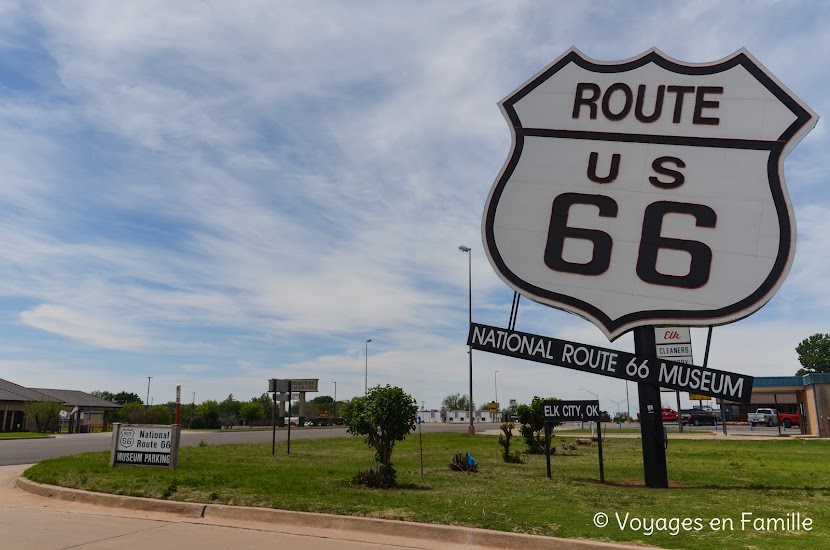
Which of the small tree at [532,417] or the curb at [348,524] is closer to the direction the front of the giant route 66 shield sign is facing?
the curb

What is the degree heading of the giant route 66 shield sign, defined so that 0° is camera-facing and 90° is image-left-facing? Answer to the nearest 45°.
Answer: approximately 0°

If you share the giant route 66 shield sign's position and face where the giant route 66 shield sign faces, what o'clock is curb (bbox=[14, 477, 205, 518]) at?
The curb is roughly at 2 o'clock from the giant route 66 shield sign.

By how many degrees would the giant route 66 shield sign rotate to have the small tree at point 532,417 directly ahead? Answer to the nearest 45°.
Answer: approximately 135° to its right

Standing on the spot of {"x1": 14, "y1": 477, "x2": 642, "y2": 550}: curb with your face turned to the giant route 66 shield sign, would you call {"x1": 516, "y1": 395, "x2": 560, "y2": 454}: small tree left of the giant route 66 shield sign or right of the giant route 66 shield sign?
left

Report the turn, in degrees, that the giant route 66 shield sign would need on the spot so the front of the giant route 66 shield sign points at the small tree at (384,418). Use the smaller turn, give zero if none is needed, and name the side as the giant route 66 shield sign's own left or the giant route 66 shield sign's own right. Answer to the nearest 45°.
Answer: approximately 45° to the giant route 66 shield sign's own right

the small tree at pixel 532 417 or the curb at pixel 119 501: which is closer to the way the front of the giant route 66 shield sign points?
the curb
